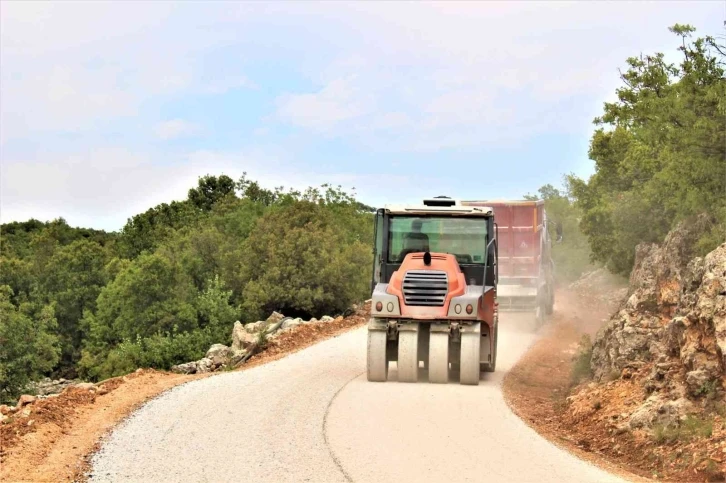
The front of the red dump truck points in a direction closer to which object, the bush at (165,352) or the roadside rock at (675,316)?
the bush
